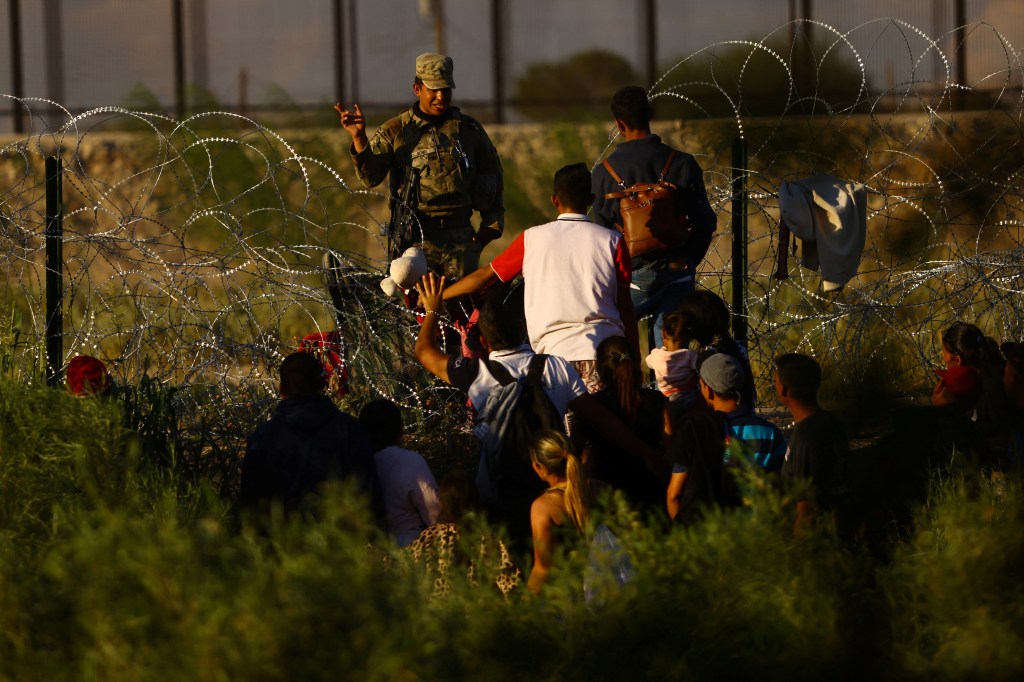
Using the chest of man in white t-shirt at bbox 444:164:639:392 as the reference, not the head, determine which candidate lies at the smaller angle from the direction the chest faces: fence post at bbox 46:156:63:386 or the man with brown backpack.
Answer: the man with brown backpack

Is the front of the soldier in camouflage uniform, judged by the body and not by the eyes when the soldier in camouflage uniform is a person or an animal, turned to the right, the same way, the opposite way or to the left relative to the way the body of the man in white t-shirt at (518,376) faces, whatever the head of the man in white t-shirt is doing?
the opposite way

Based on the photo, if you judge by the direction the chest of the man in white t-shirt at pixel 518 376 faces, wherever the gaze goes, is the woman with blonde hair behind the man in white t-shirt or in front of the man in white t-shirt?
behind

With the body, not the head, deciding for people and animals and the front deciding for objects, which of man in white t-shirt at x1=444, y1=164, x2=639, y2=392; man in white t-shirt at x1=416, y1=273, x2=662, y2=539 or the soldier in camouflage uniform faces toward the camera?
the soldier in camouflage uniform

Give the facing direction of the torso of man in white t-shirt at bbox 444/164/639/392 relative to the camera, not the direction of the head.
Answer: away from the camera

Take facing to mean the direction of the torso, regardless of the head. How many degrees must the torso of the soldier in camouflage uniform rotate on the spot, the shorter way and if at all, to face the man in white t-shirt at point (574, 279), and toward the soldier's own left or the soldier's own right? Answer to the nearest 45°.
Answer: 0° — they already face them

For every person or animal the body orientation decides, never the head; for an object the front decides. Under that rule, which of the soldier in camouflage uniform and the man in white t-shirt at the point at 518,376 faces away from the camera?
the man in white t-shirt

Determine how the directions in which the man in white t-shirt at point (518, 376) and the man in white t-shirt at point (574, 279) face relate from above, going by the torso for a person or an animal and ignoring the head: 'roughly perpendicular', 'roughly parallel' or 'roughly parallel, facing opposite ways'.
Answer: roughly parallel

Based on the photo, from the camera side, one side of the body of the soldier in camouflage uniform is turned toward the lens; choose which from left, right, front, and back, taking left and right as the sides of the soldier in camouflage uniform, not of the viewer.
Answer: front

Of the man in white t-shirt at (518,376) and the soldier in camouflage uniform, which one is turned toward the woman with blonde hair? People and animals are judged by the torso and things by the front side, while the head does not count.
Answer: the soldier in camouflage uniform

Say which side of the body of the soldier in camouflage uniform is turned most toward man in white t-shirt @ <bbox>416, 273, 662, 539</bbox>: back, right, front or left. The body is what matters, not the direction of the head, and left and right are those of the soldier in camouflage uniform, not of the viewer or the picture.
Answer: front

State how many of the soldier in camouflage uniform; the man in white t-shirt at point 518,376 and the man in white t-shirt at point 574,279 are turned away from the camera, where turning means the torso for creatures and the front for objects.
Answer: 2

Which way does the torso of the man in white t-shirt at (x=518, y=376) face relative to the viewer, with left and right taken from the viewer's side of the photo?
facing away from the viewer

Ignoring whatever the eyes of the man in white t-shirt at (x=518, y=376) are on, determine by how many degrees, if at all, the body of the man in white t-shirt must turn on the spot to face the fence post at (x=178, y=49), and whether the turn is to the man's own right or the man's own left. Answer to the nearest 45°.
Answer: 0° — they already face it

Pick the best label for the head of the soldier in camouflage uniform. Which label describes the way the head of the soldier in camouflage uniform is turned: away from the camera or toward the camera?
toward the camera

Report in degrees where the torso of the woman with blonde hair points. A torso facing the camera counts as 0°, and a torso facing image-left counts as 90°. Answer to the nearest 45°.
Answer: approximately 135°
